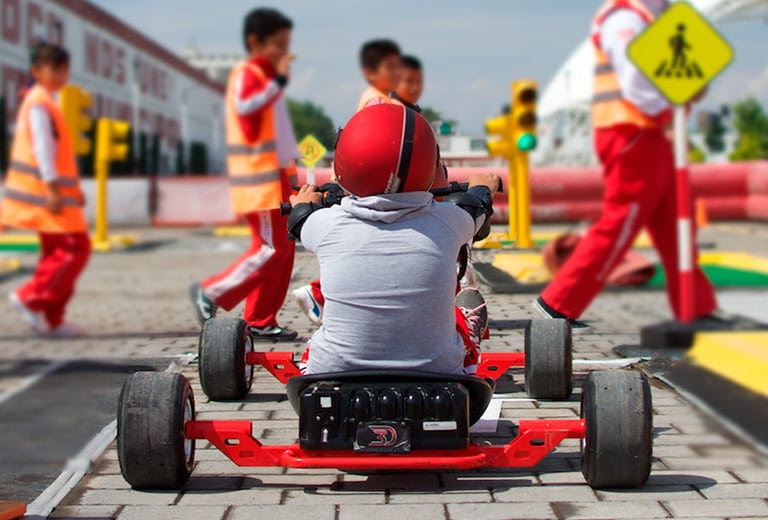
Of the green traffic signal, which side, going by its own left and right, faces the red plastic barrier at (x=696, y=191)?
back

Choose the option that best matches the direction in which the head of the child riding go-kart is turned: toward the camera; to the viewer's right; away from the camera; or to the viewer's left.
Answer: away from the camera

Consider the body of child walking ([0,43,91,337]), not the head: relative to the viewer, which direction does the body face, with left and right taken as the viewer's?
facing to the right of the viewer

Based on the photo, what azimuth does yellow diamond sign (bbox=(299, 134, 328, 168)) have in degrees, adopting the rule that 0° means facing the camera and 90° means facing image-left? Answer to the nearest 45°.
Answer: approximately 0°

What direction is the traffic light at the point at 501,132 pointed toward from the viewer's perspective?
to the viewer's left

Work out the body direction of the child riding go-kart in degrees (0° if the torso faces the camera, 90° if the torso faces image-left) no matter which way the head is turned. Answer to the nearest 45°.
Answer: approximately 180°
